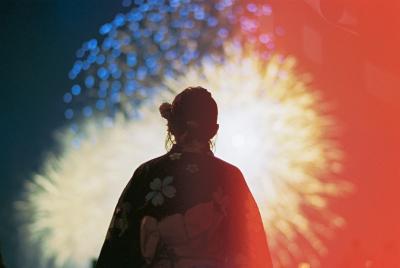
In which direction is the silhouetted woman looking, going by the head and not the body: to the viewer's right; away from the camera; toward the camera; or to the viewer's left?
away from the camera

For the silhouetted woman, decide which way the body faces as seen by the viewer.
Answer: away from the camera
